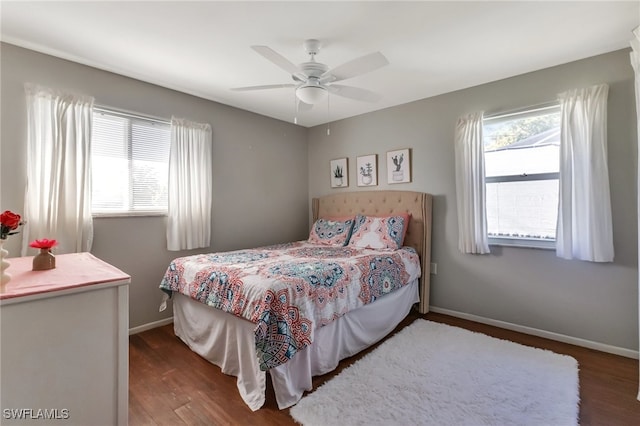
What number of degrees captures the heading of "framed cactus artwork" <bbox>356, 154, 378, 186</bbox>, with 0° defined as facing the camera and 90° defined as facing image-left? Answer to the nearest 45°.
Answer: approximately 45°

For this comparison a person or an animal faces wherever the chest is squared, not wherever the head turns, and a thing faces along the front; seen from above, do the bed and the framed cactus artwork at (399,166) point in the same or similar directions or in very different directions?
same or similar directions

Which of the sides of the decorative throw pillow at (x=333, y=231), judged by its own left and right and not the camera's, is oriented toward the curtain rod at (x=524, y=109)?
left

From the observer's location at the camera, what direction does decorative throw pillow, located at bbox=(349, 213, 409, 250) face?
facing the viewer and to the left of the viewer

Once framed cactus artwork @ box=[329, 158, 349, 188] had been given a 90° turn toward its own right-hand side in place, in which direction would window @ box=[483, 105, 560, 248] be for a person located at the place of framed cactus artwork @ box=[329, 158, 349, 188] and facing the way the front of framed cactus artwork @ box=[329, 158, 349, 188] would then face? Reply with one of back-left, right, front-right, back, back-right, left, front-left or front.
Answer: back

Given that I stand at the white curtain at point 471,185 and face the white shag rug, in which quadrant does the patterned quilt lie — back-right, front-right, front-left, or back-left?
front-right

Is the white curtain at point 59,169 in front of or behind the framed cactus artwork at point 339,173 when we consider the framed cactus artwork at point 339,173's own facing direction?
in front

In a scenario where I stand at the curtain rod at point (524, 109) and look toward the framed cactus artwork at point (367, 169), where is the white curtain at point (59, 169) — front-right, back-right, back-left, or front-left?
front-left

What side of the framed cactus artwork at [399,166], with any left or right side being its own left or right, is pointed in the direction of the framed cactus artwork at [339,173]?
right

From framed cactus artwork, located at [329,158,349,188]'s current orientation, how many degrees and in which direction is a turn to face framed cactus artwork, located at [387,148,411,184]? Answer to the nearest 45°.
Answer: approximately 90° to its left

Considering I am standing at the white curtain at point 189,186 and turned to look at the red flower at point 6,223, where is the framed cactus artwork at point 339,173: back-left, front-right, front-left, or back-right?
back-left

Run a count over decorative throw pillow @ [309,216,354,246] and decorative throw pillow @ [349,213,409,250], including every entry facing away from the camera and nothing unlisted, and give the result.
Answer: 0

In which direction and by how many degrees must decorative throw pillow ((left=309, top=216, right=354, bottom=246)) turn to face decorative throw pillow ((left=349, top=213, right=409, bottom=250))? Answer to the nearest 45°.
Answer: approximately 90° to its left
